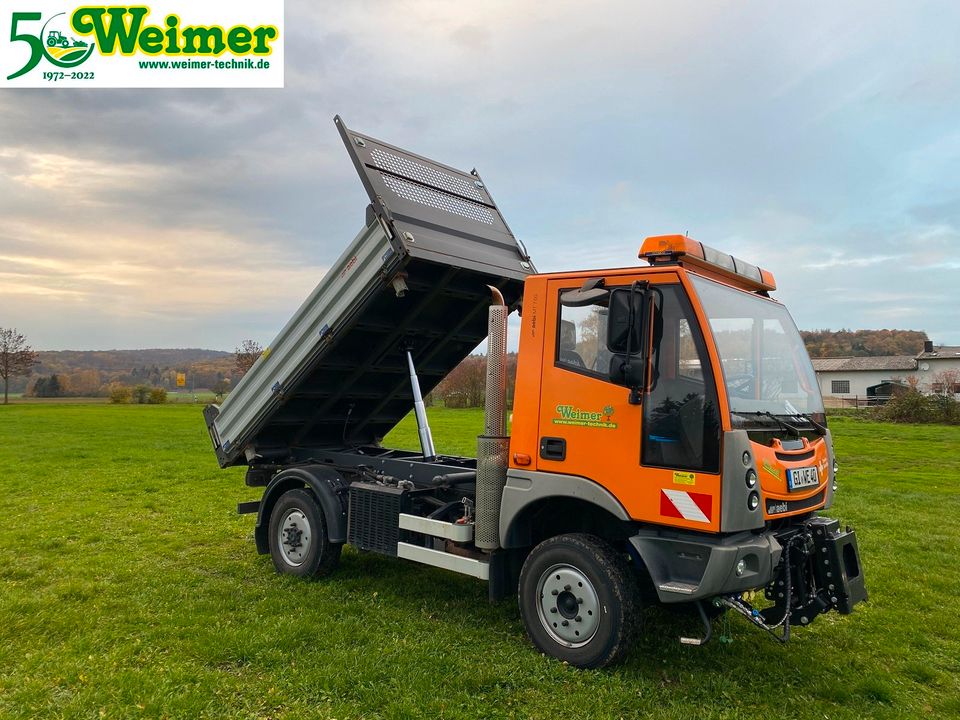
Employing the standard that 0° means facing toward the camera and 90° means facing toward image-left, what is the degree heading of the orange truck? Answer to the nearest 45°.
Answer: approximately 315°
